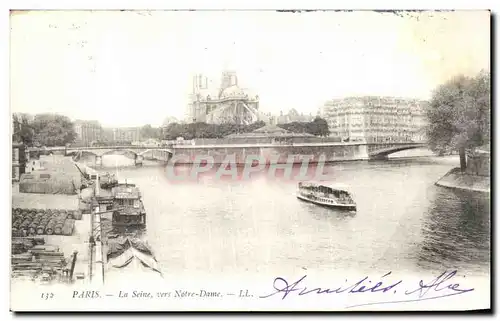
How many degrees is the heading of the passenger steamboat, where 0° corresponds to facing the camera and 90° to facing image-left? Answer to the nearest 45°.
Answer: approximately 315°

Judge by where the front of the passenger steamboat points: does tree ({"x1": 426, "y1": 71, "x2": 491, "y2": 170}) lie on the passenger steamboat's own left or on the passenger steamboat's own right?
on the passenger steamboat's own left

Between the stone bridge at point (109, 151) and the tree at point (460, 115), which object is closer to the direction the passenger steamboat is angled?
the tree
